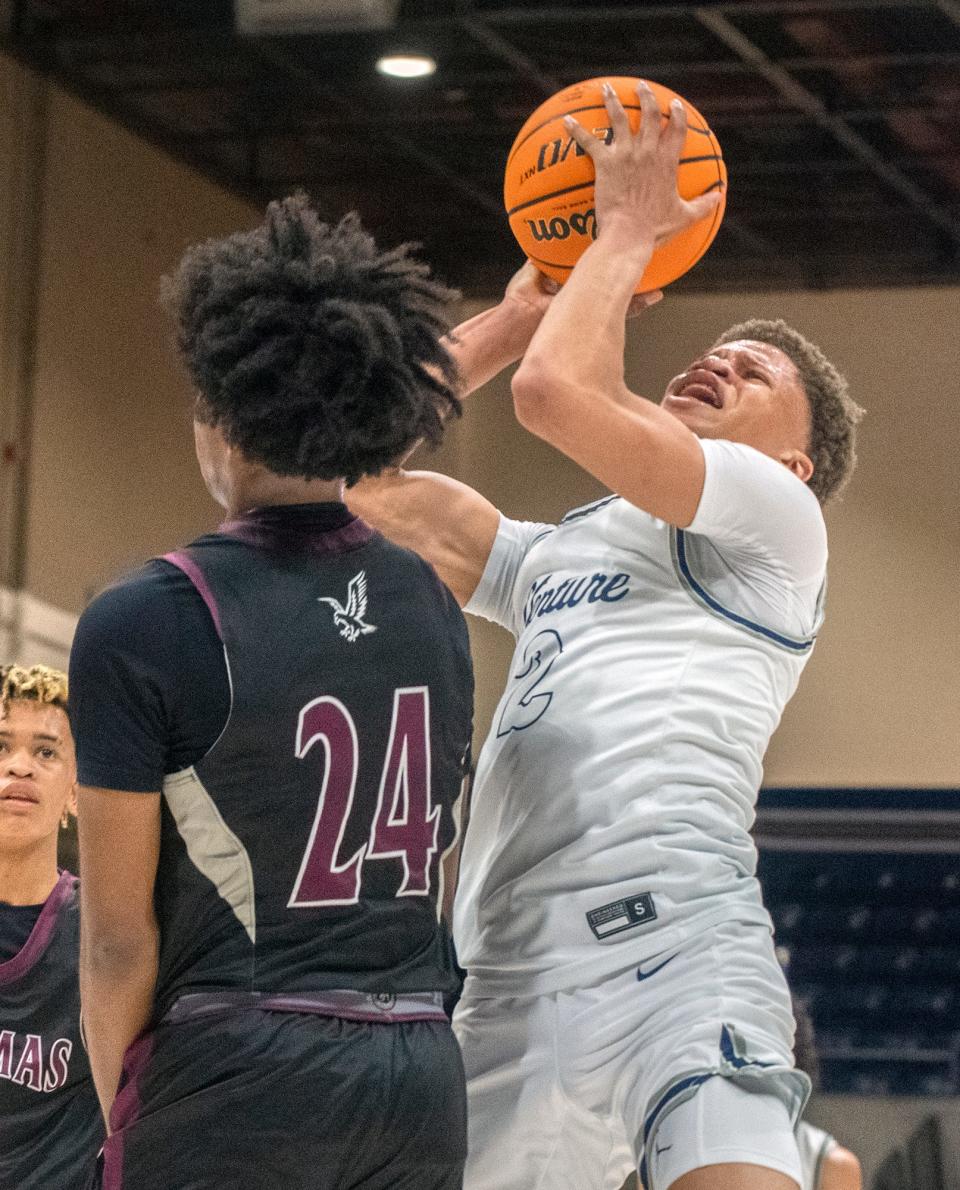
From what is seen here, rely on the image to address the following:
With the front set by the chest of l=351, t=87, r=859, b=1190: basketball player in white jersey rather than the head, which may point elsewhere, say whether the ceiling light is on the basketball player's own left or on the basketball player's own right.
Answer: on the basketball player's own right

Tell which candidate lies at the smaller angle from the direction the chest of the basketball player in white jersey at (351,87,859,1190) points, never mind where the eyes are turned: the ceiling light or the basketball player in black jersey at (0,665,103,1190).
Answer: the basketball player in black jersey

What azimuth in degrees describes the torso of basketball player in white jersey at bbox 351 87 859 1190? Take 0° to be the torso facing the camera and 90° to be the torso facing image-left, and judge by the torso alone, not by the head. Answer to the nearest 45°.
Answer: approximately 45°

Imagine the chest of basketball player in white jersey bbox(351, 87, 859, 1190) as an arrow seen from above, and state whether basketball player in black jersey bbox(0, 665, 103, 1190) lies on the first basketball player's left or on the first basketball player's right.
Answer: on the first basketball player's right

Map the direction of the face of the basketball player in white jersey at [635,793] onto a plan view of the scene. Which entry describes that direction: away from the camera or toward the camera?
toward the camera

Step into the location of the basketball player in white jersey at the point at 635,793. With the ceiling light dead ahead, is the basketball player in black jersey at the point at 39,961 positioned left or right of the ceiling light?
left
